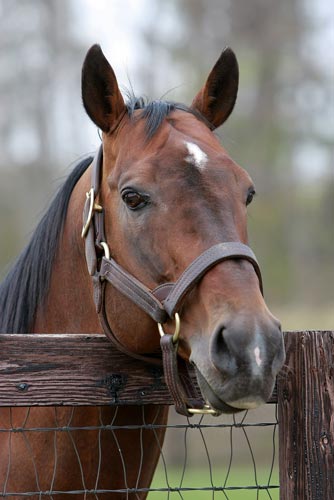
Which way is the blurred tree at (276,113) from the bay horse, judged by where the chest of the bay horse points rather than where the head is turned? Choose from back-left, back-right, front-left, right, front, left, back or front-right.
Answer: back-left

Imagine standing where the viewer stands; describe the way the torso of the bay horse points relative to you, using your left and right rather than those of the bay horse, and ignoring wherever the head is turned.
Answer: facing the viewer and to the right of the viewer

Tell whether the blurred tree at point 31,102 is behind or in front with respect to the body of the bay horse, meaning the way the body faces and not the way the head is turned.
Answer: behind

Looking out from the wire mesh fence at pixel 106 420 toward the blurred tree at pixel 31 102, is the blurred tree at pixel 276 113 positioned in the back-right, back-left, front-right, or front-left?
front-right
